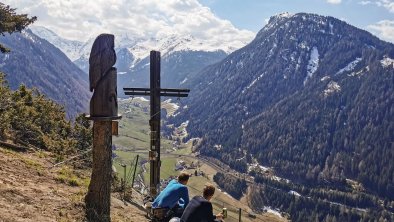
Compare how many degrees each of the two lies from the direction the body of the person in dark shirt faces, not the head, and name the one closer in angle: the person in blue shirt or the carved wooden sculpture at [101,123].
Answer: the person in blue shirt

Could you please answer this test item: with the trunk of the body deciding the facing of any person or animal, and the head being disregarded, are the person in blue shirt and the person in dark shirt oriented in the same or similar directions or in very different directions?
same or similar directions

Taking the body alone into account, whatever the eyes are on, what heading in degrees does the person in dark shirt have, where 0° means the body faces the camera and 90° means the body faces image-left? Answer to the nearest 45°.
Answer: approximately 225°

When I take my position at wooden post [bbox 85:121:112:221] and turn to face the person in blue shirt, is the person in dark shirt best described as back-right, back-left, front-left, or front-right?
front-right

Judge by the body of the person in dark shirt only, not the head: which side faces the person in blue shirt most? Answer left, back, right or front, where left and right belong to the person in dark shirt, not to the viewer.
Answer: left

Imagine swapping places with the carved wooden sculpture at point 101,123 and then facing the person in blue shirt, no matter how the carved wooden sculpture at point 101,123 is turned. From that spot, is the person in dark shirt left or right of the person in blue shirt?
right

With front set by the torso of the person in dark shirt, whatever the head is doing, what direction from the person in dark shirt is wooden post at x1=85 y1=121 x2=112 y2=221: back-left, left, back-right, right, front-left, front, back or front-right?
back-left

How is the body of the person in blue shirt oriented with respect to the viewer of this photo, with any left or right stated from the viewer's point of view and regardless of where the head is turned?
facing away from the viewer and to the right of the viewer

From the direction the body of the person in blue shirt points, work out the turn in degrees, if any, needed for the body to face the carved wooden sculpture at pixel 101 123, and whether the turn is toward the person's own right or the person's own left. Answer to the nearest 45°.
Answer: approximately 135° to the person's own left

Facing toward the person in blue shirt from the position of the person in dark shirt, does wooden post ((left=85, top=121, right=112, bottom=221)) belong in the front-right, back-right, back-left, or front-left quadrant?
front-left

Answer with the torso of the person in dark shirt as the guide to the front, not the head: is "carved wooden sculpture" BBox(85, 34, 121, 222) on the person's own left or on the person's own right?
on the person's own left

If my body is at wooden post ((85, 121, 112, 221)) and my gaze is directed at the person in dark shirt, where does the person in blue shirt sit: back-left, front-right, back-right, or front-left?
front-left

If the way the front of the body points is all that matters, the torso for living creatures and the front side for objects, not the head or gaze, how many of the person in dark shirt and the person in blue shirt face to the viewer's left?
0
